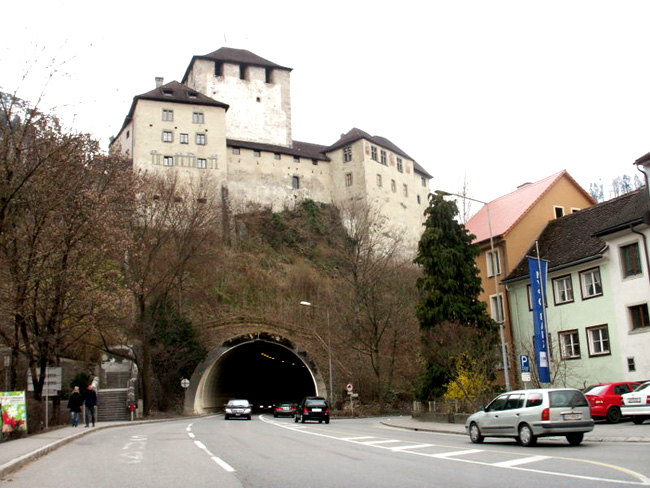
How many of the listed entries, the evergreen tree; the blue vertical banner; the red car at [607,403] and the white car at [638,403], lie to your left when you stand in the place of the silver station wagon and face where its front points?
0

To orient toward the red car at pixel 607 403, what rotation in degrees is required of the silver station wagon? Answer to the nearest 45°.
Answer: approximately 45° to its right

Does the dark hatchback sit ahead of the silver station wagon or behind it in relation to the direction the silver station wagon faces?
ahead

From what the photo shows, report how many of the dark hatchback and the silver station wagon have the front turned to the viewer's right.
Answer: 0

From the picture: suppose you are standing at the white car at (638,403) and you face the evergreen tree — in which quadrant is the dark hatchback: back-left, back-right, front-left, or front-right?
front-left

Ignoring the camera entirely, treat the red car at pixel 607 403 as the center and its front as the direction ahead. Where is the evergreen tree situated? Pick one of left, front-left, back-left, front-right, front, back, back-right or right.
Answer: left

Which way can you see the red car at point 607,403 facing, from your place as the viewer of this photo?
facing away from the viewer and to the right of the viewer

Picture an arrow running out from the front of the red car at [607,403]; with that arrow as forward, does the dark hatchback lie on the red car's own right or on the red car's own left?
on the red car's own left

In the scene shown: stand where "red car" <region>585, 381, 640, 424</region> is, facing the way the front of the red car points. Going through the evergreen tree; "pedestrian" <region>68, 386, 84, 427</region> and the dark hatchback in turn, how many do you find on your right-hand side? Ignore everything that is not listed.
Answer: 0

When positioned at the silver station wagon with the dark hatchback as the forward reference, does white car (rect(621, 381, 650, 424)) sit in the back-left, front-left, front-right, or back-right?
front-right

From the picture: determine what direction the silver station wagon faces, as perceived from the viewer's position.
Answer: facing away from the viewer and to the left of the viewer
